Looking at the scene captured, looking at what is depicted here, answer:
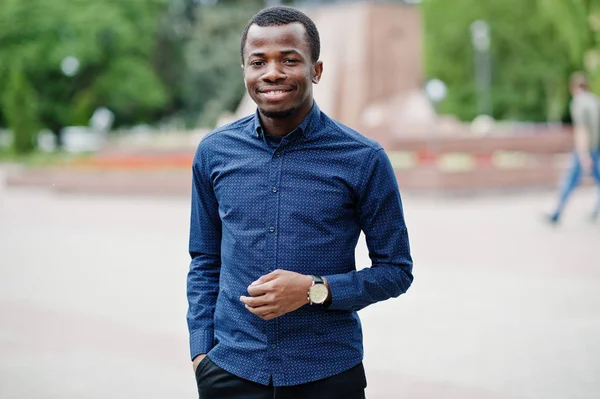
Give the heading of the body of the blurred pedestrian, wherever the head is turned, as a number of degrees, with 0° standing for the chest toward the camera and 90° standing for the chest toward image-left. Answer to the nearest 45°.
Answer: approximately 90°

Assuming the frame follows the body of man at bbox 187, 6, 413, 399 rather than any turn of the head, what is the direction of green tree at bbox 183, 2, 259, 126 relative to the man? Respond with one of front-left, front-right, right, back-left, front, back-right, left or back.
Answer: back

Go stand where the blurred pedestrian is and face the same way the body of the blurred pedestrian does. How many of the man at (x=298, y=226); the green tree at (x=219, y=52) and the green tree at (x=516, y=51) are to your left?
1

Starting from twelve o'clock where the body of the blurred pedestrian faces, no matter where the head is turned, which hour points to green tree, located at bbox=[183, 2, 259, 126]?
The green tree is roughly at 2 o'clock from the blurred pedestrian.

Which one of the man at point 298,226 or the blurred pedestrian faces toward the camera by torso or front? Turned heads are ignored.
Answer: the man

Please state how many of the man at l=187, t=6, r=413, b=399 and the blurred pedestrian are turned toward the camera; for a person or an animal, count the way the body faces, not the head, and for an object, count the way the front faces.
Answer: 1

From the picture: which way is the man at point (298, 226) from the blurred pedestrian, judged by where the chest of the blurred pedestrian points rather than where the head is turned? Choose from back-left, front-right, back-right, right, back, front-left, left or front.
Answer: left

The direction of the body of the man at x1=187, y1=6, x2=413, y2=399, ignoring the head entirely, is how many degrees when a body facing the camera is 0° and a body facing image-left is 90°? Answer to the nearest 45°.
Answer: approximately 0°

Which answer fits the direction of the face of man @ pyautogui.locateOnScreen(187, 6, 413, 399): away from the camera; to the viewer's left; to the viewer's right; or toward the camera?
toward the camera

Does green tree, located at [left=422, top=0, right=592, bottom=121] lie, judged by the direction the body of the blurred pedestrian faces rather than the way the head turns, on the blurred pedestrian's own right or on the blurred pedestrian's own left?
on the blurred pedestrian's own right

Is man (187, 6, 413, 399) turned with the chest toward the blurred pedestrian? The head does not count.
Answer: no

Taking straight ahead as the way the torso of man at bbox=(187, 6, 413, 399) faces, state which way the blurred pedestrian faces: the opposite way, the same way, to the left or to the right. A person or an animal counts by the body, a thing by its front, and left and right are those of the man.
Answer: to the right

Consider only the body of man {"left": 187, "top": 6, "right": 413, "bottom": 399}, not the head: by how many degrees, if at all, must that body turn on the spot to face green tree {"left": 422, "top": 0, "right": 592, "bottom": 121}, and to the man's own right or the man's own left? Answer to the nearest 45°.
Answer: approximately 180°
